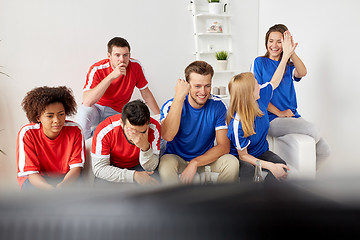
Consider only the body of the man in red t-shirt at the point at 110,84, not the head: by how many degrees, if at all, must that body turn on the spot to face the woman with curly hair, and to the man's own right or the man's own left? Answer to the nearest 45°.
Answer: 0° — they already face them

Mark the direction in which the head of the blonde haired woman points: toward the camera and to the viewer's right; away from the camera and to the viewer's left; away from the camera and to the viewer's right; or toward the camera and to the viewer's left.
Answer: away from the camera and to the viewer's right

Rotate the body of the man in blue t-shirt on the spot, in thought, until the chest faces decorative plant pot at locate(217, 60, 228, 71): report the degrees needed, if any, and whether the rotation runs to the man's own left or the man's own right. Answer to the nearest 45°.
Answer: approximately 180°

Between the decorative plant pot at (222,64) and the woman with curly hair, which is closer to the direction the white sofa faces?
the woman with curly hair

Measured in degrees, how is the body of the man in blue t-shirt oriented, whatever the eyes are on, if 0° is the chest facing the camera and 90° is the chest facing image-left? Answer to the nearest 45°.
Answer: approximately 0°

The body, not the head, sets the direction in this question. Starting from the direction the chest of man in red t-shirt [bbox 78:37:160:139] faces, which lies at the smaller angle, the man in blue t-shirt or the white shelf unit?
the man in blue t-shirt

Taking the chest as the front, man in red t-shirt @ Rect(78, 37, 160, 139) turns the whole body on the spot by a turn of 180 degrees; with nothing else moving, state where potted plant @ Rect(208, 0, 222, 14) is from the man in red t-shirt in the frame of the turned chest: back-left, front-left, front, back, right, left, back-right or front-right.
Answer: front-right

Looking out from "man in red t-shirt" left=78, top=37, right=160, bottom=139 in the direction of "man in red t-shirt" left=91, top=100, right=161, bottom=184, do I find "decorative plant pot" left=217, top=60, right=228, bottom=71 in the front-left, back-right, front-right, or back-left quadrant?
back-left

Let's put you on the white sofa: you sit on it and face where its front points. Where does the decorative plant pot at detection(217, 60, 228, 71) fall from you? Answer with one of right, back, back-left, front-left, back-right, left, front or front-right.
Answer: back

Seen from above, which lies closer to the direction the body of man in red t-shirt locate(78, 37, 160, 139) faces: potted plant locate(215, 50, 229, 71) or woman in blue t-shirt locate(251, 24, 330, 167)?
the woman in blue t-shirt

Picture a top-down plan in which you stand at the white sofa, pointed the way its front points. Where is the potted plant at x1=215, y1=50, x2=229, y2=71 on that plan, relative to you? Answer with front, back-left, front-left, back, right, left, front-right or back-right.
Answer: back
